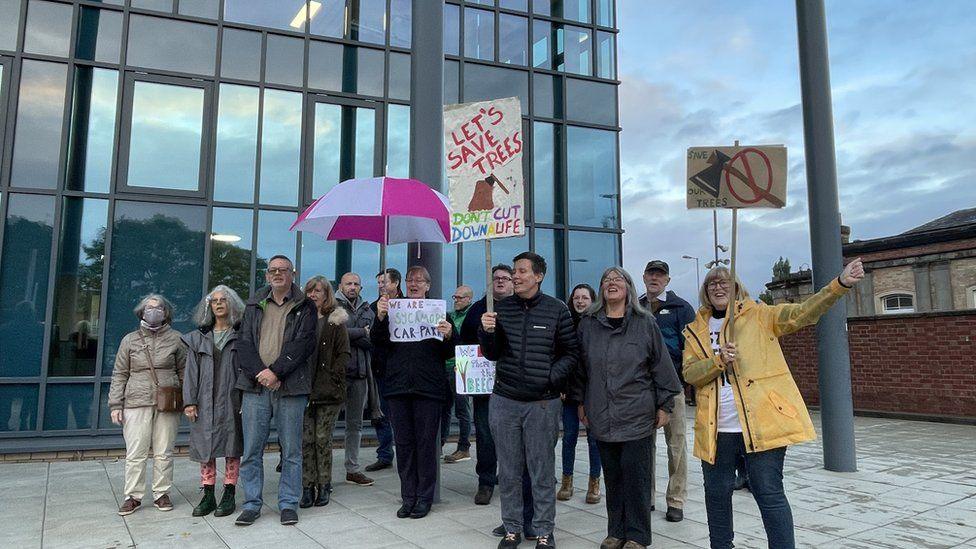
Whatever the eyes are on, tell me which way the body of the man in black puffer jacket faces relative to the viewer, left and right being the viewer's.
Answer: facing the viewer

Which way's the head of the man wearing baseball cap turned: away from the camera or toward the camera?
toward the camera

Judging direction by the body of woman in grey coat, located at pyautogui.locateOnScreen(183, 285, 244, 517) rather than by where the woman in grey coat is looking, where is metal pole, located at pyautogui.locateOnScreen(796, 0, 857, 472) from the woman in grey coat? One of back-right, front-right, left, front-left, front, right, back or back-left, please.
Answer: left

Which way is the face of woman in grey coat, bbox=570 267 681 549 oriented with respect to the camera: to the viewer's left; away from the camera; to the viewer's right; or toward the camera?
toward the camera

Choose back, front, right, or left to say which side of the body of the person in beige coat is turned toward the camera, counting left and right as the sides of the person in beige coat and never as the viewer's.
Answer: front

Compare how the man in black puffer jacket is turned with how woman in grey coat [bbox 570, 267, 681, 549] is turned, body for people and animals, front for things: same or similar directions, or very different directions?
same or similar directions

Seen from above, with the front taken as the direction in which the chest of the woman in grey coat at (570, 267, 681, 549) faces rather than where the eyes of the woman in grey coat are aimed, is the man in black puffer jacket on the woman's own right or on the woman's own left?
on the woman's own right

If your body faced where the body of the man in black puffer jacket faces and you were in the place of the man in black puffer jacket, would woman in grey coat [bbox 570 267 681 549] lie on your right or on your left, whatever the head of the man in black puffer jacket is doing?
on your left

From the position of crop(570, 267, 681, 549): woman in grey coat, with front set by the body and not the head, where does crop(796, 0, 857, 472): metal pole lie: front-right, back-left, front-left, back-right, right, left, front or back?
back-left

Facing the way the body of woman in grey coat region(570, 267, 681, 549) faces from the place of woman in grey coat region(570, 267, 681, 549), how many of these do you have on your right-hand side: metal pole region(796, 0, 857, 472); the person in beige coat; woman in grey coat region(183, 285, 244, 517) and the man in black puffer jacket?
3

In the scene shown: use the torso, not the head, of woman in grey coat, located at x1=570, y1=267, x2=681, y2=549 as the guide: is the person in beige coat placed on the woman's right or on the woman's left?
on the woman's right

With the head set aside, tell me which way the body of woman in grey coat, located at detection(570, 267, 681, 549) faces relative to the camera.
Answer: toward the camera

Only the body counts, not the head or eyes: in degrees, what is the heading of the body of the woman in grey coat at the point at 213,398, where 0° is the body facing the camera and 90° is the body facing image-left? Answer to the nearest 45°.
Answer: approximately 0°

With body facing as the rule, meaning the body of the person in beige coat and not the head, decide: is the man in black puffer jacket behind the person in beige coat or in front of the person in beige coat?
in front
